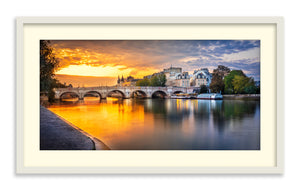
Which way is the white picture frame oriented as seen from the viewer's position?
toward the camera
